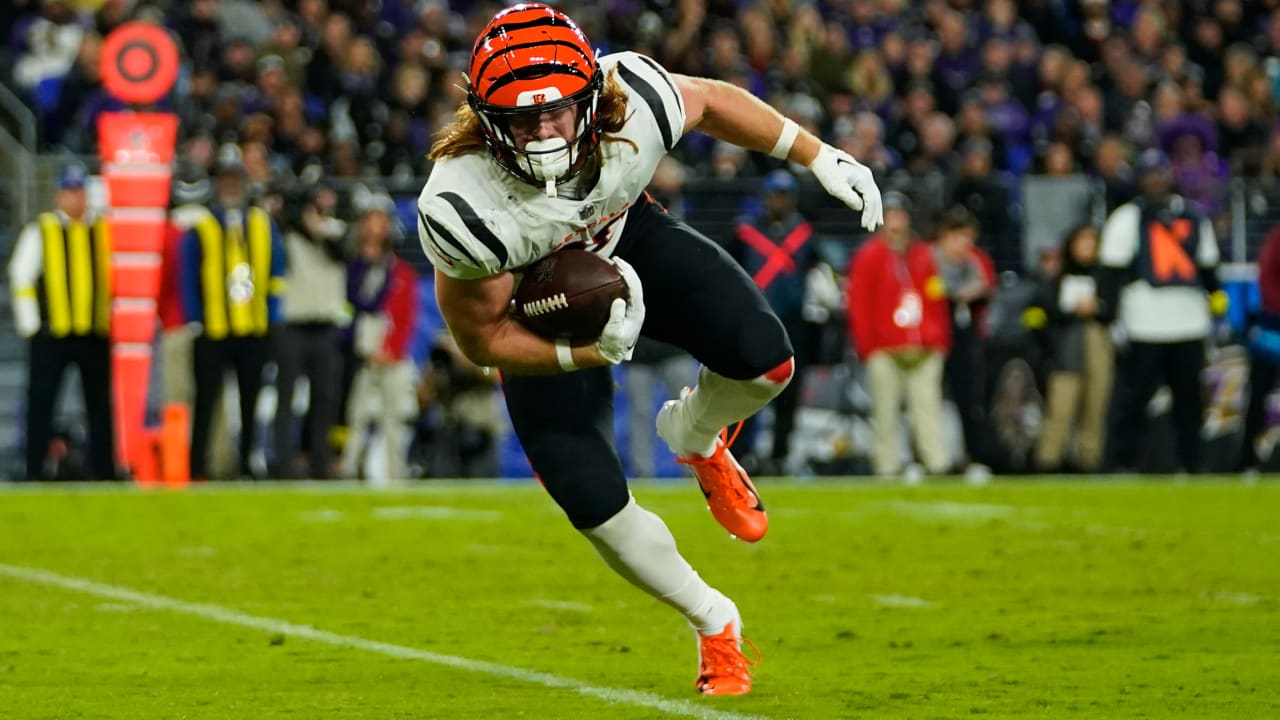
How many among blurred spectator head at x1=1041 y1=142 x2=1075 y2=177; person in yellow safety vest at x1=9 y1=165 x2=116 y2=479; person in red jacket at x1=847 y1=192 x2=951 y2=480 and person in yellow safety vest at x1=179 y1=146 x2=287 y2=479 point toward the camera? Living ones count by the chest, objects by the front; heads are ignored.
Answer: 4

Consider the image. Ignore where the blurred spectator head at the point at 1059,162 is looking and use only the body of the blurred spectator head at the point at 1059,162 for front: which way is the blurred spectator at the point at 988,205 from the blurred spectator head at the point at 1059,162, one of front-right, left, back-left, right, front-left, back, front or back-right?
right

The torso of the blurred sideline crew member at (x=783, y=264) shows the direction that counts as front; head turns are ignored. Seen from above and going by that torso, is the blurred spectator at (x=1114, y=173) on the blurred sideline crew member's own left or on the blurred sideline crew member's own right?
on the blurred sideline crew member's own left

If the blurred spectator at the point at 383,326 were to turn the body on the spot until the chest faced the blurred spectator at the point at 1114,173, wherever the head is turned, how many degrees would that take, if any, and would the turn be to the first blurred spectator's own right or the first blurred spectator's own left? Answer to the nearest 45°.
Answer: approximately 135° to the first blurred spectator's own left

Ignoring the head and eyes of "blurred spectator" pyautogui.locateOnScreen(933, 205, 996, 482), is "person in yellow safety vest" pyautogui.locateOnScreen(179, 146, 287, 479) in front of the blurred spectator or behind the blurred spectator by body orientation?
in front

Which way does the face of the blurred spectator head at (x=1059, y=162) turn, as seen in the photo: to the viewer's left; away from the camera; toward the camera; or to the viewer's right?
toward the camera

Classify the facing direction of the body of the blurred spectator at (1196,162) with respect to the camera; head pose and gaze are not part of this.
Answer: toward the camera

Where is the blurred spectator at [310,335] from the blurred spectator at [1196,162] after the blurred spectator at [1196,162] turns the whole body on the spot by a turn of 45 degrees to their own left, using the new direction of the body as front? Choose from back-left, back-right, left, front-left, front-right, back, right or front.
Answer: right

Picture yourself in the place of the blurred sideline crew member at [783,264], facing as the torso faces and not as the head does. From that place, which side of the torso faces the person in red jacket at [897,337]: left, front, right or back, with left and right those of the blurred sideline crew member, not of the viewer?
left

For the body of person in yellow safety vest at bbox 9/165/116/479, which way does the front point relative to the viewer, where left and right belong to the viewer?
facing the viewer

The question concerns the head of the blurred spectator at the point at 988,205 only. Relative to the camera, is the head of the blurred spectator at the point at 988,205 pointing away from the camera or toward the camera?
toward the camera

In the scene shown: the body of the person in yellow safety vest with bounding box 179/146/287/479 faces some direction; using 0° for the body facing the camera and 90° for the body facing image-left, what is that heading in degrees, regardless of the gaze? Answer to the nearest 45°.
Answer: approximately 0°
